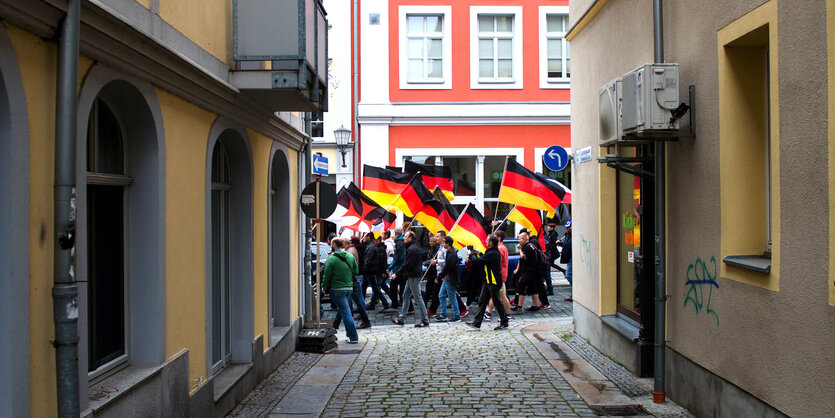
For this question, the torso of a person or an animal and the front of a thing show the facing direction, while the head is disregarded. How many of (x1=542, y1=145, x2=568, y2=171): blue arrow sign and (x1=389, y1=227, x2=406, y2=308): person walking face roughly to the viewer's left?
1

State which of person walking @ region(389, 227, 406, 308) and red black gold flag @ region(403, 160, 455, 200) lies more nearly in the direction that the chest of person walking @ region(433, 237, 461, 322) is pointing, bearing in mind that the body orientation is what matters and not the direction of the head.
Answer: the person walking

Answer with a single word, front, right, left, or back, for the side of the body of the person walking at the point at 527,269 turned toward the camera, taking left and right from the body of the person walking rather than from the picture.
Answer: left

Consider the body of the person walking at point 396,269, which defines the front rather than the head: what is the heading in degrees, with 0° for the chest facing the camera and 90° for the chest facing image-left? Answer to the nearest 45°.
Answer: approximately 90°

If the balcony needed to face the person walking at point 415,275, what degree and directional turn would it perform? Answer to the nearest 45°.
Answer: approximately 45° to its left

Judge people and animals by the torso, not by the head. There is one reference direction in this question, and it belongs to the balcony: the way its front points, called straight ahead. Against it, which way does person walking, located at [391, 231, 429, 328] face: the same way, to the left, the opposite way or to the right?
the opposite way
